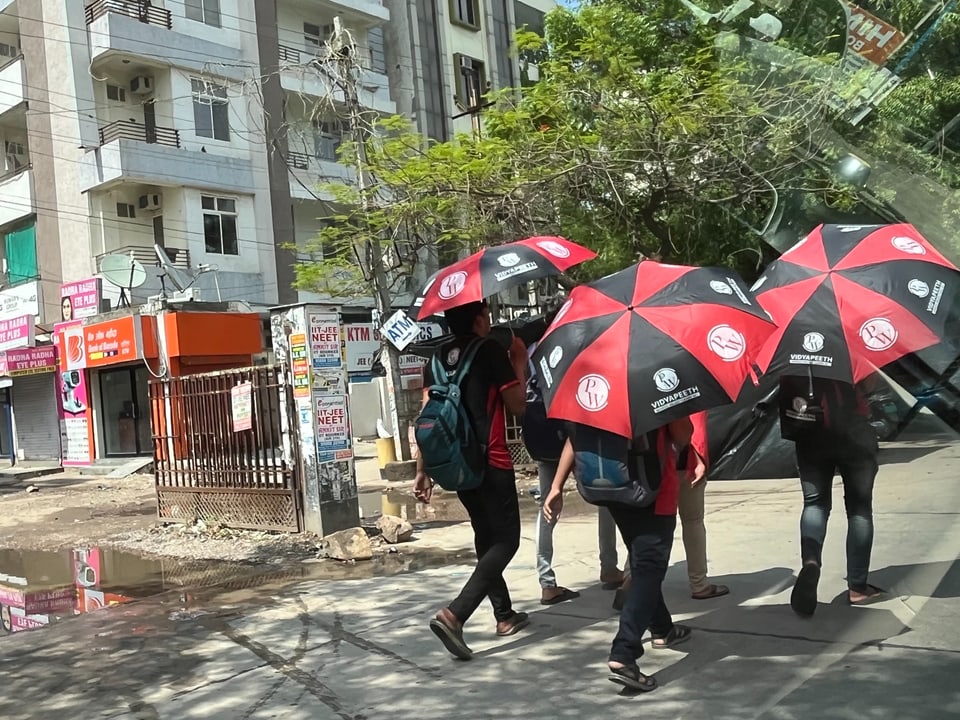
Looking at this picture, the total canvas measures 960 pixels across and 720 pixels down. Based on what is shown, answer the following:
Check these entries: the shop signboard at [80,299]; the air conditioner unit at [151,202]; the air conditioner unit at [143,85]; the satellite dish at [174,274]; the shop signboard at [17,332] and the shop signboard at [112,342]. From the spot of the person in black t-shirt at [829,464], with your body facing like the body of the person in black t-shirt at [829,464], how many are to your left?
6

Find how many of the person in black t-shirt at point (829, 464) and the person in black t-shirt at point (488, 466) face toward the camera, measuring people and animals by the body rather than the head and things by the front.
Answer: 0

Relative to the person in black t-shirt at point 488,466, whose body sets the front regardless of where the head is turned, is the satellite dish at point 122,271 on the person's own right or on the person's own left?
on the person's own left

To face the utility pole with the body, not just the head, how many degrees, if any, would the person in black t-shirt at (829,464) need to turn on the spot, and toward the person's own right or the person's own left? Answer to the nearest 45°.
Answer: approximately 90° to the person's own left

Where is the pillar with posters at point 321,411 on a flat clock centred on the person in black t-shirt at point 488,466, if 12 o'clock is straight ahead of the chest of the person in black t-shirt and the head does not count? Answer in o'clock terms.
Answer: The pillar with posters is roughly at 10 o'clock from the person in black t-shirt.

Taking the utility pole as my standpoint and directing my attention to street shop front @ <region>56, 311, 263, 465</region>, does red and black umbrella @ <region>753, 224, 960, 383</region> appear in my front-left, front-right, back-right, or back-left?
back-left

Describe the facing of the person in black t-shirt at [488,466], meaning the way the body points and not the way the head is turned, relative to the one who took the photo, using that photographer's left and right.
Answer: facing away from the viewer and to the right of the viewer

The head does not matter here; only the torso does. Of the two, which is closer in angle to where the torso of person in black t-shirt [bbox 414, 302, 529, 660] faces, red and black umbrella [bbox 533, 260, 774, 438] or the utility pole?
the utility pole

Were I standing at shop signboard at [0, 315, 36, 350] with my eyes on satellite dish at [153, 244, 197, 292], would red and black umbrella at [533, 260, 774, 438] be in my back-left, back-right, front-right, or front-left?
front-right

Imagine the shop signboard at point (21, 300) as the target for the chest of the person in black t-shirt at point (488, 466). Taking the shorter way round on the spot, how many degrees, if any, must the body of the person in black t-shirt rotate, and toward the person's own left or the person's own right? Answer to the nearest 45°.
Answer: approximately 90° to the person's own left

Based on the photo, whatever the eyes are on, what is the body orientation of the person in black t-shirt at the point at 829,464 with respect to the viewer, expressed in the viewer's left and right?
facing away from the viewer and to the right of the viewer

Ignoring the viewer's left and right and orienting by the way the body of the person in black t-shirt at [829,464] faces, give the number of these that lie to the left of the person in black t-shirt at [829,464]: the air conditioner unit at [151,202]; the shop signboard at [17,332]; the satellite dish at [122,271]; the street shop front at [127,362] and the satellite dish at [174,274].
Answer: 5

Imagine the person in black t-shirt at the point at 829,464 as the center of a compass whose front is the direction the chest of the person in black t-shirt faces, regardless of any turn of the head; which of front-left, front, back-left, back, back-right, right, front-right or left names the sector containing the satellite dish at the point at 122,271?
left

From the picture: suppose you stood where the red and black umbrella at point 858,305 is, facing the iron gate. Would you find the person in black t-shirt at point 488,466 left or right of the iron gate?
left

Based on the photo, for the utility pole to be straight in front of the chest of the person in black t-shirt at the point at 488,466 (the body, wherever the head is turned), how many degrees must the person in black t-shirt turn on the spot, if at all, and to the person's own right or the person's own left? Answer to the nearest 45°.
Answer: approximately 45° to the person's own left

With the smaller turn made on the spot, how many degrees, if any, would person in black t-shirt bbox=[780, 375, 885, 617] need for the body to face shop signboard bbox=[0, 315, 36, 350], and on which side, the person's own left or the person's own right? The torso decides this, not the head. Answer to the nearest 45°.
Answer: approximately 90° to the person's own left
